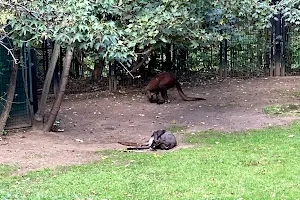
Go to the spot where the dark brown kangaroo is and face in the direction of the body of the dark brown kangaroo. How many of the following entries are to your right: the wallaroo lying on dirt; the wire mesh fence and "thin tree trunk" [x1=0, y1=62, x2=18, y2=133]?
0

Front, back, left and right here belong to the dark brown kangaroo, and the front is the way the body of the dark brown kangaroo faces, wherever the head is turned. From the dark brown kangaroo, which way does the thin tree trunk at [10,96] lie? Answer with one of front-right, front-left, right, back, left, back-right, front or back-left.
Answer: front-left

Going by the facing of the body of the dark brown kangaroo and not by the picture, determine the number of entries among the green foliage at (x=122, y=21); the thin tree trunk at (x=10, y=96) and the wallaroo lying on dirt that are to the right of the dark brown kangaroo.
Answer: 0

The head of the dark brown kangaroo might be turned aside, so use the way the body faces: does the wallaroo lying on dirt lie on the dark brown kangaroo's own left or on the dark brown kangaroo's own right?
on the dark brown kangaroo's own left

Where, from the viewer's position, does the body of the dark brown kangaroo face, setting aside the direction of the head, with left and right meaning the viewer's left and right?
facing to the left of the viewer
